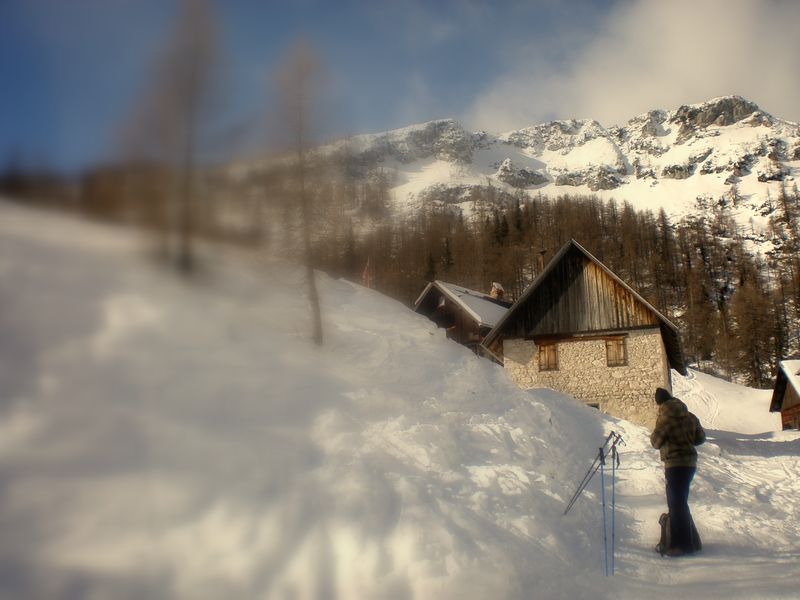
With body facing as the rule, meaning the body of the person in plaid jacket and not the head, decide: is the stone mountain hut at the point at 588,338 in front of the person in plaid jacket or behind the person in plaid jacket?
in front

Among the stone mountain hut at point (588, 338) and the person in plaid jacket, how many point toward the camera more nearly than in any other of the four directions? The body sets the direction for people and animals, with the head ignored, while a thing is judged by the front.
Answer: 1

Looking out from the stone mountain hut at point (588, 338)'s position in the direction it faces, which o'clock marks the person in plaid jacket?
The person in plaid jacket is roughly at 12 o'clock from the stone mountain hut.

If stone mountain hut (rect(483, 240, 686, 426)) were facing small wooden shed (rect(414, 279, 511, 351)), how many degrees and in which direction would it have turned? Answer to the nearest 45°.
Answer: approximately 135° to its right

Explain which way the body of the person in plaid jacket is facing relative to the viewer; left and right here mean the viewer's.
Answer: facing away from the viewer and to the left of the viewer

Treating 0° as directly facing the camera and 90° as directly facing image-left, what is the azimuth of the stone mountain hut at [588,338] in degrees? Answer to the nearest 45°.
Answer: approximately 0°

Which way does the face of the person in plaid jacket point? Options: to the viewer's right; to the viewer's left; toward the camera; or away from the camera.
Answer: away from the camera

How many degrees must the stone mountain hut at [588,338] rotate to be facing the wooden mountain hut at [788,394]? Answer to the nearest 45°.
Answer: approximately 135° to its left

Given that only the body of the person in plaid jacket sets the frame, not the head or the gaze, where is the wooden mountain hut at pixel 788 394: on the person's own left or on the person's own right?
on the person's own right
